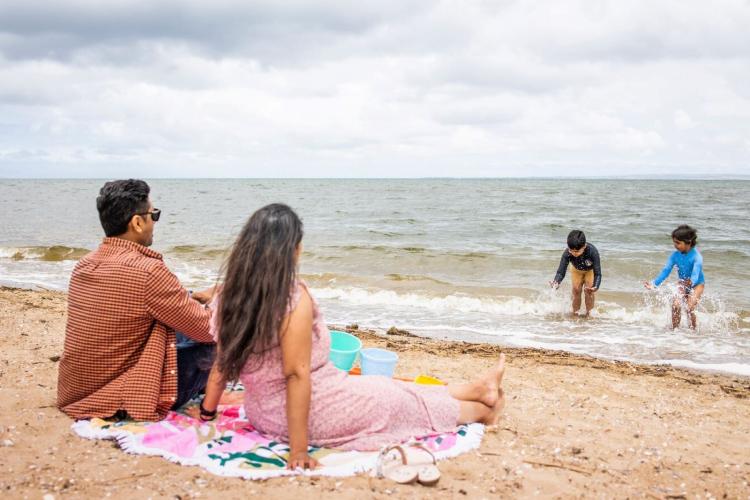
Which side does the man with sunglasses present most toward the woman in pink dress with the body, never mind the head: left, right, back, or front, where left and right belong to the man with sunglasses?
right

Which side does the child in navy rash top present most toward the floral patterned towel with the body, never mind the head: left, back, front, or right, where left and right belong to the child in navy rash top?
front

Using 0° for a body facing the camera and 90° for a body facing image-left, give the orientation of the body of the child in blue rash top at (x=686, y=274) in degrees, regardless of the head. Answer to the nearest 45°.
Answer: approximately 45°

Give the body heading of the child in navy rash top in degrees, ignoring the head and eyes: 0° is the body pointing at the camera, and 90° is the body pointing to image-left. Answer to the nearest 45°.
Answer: approximately 0°

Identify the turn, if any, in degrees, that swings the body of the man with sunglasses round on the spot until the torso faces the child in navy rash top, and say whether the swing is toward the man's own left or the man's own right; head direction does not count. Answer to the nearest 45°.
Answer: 0° — they already face them

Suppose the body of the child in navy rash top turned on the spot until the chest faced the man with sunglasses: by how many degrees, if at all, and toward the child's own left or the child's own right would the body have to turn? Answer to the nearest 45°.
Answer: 0° — they already face them

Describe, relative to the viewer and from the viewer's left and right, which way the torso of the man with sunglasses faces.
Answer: facing away from the viewer and to the right of the viewer

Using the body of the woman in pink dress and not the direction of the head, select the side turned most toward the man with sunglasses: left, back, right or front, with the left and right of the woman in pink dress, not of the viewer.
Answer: left

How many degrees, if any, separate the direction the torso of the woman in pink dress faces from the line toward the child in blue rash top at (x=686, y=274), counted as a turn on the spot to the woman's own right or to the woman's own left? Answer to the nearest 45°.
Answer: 0° — they already face them

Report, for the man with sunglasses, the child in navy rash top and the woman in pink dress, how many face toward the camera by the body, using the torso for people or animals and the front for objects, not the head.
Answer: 1

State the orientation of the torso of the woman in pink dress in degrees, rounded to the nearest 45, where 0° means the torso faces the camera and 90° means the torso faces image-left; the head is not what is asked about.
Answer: approximately 225°

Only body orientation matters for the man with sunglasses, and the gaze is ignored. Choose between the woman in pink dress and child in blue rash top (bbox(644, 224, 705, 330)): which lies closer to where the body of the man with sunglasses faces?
the child in blue rash top
